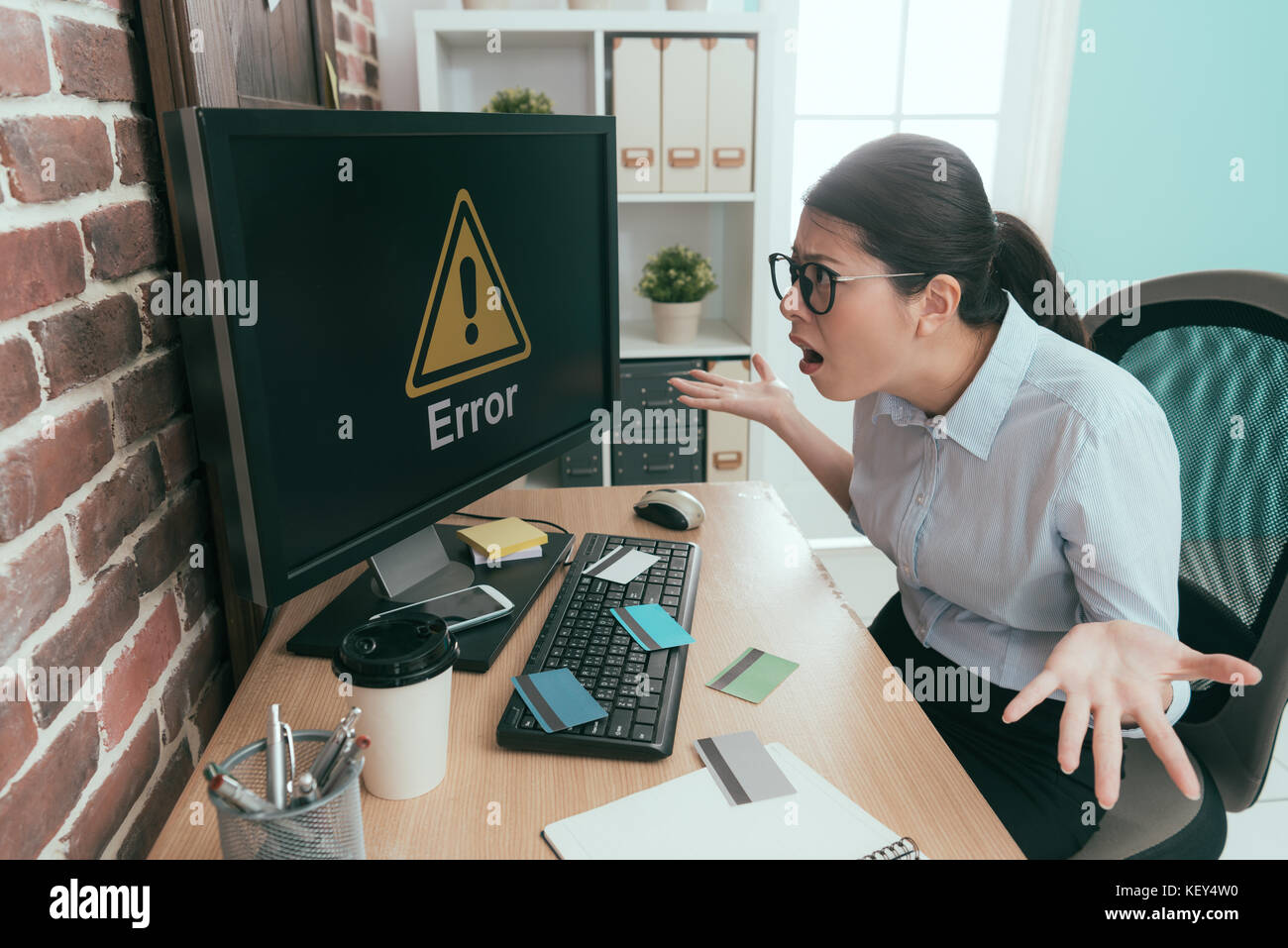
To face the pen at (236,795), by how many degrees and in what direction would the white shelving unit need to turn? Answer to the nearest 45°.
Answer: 0° — it already faces it

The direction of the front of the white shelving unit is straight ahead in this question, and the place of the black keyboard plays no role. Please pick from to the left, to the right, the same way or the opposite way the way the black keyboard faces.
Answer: to the left

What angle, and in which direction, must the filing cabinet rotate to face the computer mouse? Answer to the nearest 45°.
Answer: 0° — it already faces it

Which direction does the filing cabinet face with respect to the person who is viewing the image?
facing the viewer

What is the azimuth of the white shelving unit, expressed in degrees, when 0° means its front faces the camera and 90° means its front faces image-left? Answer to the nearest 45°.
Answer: approximately 0°

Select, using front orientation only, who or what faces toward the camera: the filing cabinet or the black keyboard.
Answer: the filing cabinet

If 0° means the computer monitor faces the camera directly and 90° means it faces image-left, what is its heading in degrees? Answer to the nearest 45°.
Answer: approximately 315°

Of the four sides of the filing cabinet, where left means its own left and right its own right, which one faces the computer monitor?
front

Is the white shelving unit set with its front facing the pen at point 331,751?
yes

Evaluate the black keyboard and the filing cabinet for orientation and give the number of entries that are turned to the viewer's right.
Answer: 1

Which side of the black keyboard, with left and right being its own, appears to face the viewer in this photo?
right

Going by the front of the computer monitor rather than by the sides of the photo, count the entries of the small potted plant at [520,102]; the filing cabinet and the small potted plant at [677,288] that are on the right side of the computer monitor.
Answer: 0

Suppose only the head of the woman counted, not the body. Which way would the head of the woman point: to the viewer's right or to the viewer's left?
to the viewer's left

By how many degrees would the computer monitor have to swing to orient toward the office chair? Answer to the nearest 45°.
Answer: approximately 45° to its left
